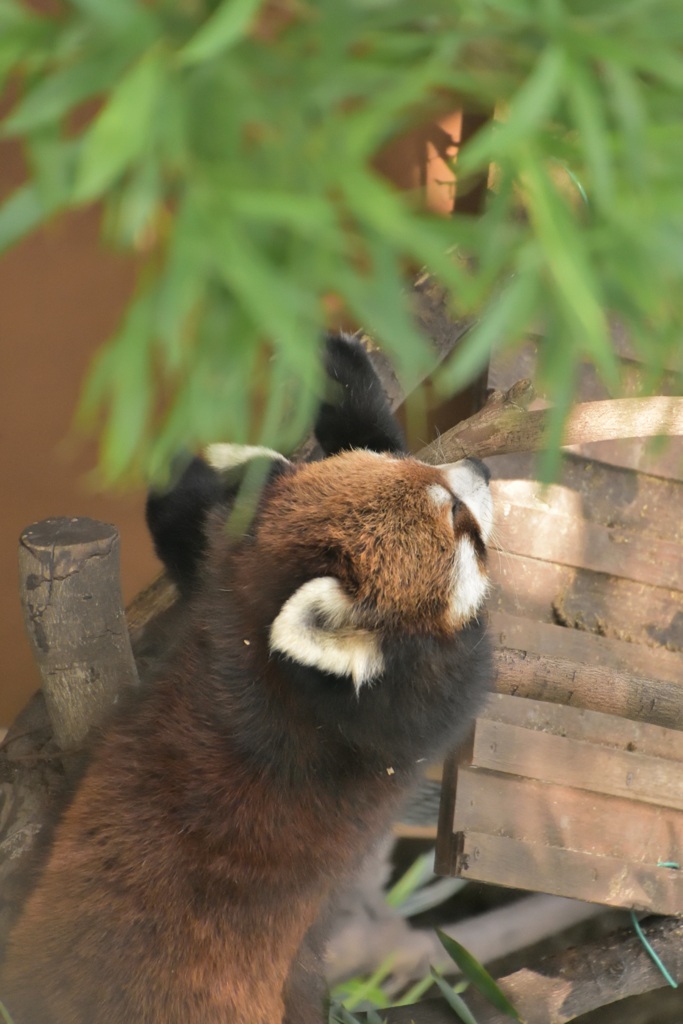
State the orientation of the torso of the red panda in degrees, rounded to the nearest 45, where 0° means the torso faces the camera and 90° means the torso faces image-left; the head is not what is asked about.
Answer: approximately 225°
